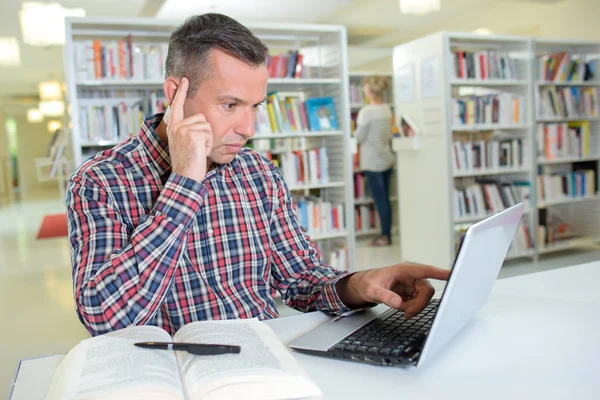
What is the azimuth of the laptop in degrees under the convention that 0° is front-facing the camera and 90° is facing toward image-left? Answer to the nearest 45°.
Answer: approximately 135°

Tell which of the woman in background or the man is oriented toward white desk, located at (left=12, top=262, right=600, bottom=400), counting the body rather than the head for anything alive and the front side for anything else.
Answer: the man

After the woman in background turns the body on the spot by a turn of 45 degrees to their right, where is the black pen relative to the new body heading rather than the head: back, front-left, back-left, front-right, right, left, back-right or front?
back

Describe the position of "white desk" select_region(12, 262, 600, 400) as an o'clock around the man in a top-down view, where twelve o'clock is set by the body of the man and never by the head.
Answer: The white desk is roughly at 12 o'clock from the man.

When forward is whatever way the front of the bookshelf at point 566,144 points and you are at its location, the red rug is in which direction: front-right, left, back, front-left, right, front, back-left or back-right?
back-right

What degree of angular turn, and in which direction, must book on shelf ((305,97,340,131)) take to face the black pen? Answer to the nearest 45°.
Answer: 0° — it already faces it

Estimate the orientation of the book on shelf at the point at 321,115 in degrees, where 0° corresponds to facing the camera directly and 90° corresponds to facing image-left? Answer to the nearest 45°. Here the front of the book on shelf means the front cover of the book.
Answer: approximately 0°

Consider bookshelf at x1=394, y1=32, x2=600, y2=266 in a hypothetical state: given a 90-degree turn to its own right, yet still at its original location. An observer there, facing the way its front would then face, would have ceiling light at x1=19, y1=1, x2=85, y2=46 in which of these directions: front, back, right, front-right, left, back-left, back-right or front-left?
front-right

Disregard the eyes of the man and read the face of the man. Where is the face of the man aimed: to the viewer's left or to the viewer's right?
to the viewer's right

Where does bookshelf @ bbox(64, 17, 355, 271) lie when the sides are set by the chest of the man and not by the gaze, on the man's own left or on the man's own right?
on the man's own left

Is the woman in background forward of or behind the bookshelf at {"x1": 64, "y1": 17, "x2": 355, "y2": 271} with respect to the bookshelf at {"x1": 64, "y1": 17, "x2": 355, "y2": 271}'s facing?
behind
